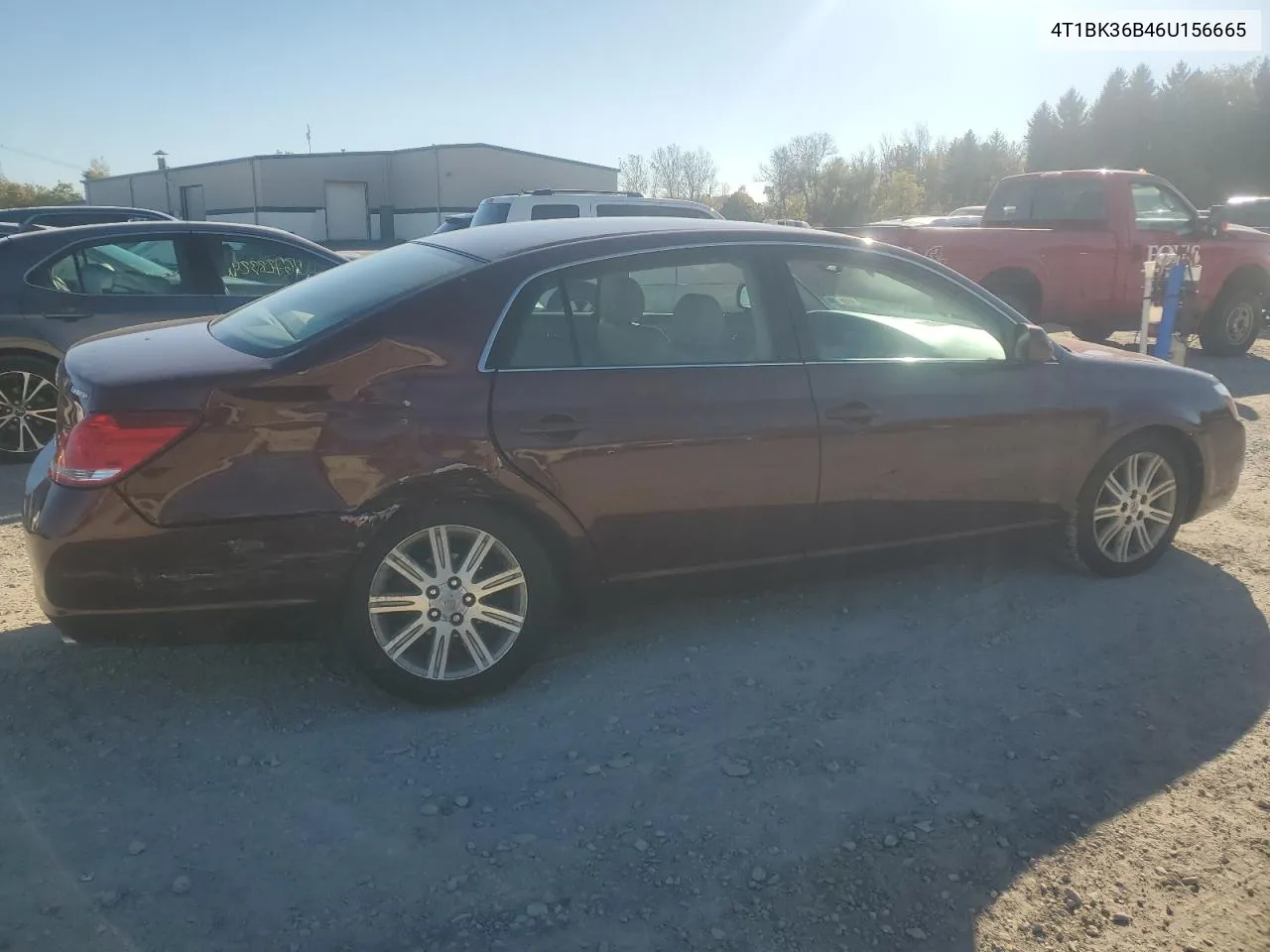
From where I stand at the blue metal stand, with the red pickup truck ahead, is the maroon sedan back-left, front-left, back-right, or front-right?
back-left

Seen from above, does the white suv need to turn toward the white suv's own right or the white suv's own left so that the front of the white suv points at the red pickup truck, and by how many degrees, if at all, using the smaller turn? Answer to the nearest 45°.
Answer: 0° — it already faces it

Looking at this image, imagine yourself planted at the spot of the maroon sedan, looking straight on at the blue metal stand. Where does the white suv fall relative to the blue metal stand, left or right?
left

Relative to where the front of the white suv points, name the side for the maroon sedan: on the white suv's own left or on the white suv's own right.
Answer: on the white suv's own right

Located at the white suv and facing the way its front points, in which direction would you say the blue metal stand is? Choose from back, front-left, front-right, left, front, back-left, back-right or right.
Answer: front-right

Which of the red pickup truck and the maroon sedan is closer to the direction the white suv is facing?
the red pickup truck

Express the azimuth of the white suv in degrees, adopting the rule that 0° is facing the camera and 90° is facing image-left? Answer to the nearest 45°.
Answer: approximately 270°
